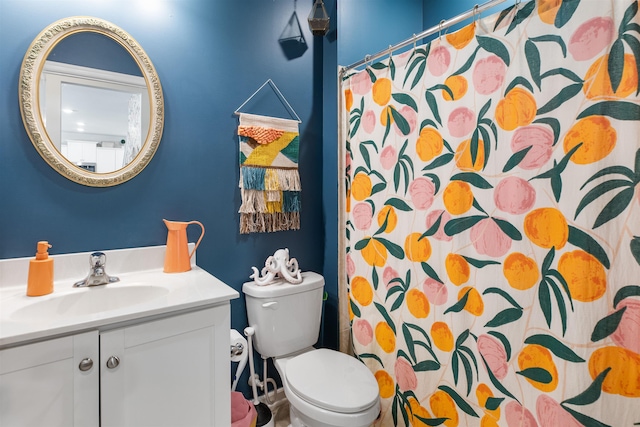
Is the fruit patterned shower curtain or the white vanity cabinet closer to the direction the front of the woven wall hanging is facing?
the fruit patterned shower curtain

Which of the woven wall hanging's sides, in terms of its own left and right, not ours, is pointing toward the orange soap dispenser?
right

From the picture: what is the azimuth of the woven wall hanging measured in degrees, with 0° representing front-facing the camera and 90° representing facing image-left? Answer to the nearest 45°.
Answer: approximately 315°

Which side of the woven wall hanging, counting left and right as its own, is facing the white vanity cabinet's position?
right

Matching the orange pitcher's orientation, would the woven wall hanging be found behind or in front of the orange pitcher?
behind

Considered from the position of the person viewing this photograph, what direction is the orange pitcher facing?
facing to the left of the viewer

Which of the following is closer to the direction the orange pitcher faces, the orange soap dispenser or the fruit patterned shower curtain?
the orange soap dispenser

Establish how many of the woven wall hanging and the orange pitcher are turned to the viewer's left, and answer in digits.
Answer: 1

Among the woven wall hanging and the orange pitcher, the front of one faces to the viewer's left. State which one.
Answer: the orange pitcher
